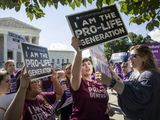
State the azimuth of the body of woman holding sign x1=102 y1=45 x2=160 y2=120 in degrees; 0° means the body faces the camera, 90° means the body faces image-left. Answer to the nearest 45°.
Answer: approximately 90°

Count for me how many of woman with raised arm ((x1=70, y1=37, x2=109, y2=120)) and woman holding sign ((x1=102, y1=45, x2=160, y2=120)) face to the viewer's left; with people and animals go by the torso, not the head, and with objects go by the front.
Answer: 1

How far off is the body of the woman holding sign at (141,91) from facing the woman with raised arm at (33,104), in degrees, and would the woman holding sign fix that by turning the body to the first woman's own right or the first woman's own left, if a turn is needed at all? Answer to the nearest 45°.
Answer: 0° — they already face them

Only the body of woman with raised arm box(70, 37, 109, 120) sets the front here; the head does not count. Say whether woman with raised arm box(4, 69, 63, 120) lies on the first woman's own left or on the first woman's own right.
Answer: on the first woman's own right

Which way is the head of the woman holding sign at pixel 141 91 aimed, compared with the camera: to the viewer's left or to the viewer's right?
to the viewer's left

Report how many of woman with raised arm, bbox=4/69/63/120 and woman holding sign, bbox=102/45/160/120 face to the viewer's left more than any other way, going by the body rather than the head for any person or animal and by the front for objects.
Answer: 1

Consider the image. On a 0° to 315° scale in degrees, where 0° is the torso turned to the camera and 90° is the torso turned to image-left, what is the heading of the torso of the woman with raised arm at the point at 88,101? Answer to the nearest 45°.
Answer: approximately 315°

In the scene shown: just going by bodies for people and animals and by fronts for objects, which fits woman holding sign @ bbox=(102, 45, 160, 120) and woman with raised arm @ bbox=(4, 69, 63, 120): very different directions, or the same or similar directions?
very different directions
